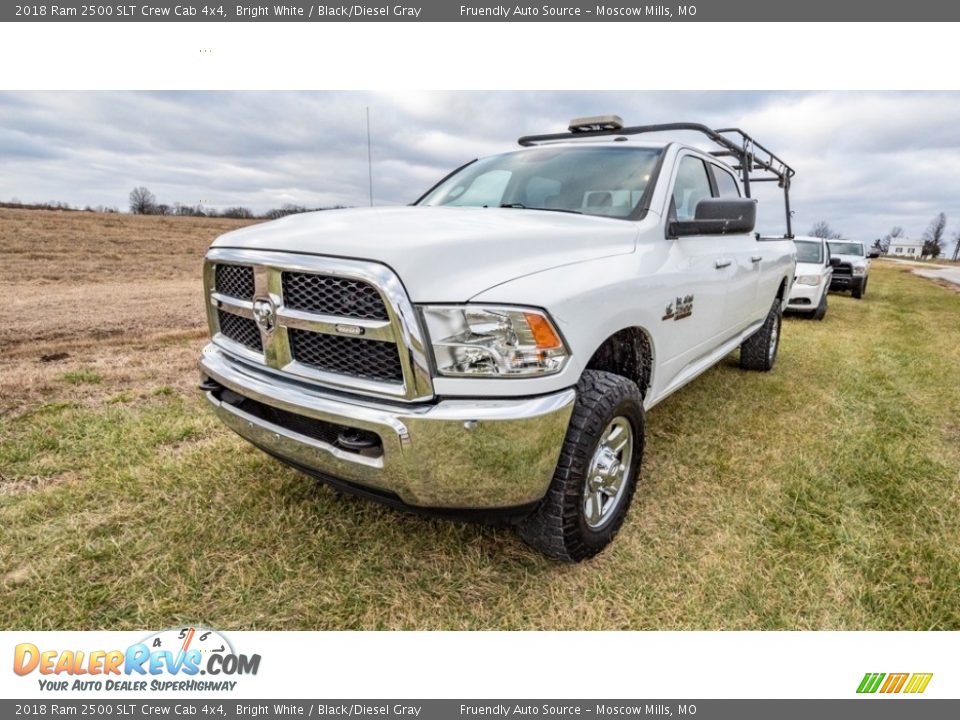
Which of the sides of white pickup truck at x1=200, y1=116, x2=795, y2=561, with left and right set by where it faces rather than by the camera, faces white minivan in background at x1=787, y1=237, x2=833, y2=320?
back

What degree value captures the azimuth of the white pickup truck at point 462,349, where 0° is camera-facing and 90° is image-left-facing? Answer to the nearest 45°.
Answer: approximately 45°
